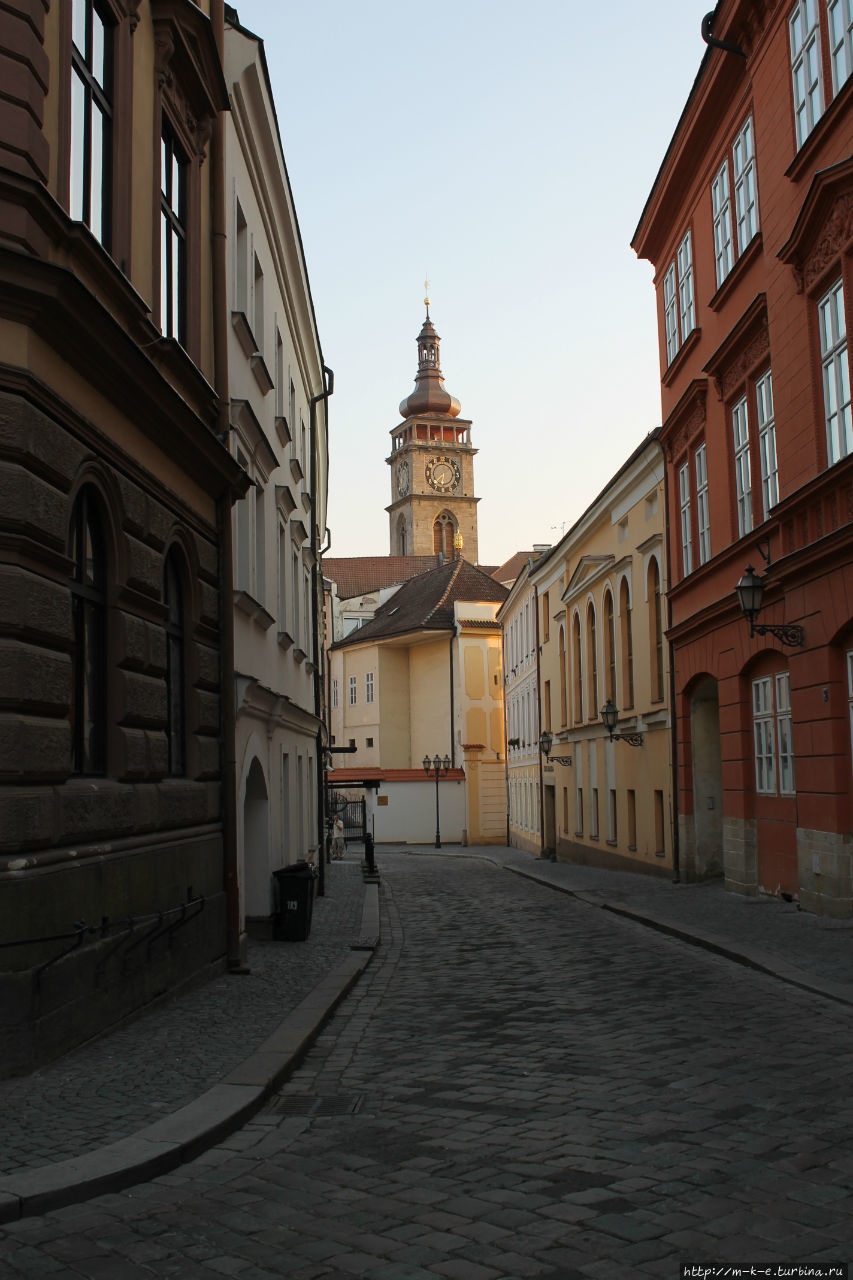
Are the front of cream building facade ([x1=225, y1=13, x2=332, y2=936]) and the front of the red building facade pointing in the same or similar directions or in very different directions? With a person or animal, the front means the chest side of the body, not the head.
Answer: very different directions

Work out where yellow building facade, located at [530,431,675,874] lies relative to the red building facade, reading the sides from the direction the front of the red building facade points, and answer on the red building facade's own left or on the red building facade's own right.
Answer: on the red building facade's own right

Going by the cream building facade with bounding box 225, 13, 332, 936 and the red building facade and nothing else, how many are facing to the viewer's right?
1

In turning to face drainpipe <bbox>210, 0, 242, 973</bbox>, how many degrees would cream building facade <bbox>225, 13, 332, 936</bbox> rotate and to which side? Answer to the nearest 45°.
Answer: approximately 90° to its right

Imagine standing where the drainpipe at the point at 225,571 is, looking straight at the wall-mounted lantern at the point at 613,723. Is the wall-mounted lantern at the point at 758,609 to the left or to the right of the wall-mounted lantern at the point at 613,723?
right

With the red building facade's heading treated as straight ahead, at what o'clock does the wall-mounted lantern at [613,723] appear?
The wall-mounted lantern is roughly at 4 o'clock from the red building facade.

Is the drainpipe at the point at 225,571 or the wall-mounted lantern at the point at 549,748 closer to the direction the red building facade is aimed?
the drainpipe

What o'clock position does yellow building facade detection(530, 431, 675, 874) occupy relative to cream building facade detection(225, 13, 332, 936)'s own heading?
The yellow building facade is roughly at 10 o'clock from the cream building facade.

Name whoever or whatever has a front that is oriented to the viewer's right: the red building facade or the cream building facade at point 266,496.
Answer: the cream building facade

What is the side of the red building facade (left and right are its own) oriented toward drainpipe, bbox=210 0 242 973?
front

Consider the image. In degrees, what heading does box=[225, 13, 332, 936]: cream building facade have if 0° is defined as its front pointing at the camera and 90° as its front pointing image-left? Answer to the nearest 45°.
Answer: approximately 270°

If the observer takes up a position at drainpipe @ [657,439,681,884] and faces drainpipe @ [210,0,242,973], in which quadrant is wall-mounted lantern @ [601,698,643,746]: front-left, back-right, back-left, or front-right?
back-right

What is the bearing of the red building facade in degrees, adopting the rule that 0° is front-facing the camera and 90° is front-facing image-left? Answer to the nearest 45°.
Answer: approximately 45°

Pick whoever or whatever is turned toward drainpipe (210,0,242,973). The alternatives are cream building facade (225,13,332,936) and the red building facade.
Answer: the red building facade
